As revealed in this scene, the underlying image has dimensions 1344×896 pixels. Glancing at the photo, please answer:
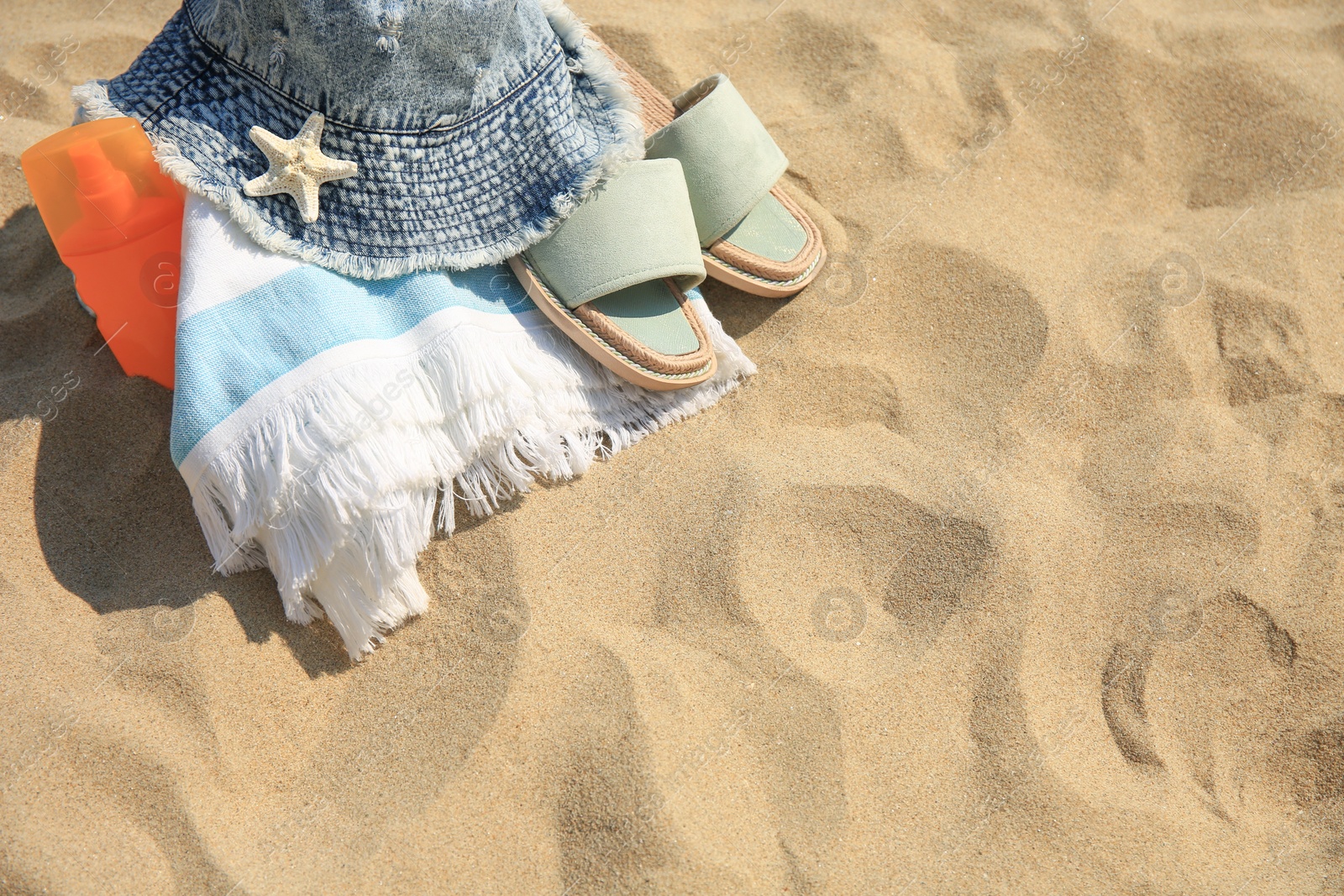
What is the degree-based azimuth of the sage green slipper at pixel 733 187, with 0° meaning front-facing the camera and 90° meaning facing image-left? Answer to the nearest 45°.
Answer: approximately 315°

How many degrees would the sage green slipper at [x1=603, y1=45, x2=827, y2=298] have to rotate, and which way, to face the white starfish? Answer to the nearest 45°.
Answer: approximately 135° to its right

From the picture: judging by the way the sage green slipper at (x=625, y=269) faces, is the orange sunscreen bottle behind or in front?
behind

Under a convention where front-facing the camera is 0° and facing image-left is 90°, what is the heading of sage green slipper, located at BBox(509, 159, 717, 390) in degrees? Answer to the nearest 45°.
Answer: approximately 315°
